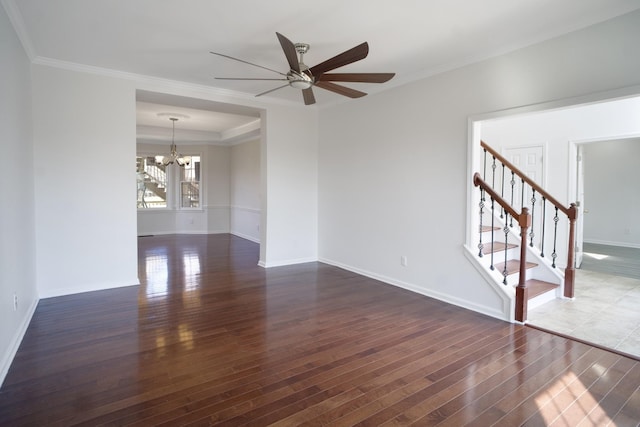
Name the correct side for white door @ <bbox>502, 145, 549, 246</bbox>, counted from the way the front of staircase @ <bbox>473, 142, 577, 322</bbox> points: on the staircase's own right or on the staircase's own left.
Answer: on the staircase's own left

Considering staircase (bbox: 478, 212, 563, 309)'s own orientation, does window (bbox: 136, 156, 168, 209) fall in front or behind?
behind

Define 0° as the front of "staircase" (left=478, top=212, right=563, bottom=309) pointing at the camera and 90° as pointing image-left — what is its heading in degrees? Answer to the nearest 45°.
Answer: approximately 315°

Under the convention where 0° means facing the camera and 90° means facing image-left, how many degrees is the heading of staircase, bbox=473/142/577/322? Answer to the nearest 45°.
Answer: approximately 315°

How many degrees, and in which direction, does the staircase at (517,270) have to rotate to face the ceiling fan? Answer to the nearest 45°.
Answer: approximately 90° to its right
